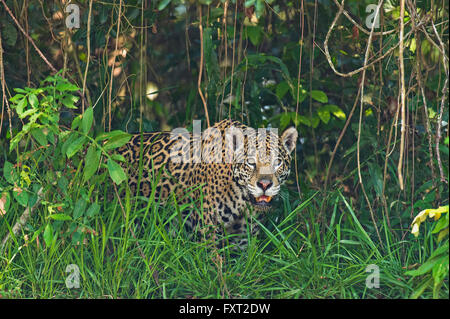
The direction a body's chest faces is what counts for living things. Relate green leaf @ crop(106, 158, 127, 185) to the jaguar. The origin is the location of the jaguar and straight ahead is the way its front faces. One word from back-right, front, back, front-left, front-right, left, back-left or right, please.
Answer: right

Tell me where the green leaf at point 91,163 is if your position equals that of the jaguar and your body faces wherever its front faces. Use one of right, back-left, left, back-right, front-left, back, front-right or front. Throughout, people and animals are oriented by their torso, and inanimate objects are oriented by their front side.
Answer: right

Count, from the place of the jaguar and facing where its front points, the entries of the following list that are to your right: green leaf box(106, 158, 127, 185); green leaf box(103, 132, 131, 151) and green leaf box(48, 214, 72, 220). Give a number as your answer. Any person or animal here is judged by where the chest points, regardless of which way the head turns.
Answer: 3

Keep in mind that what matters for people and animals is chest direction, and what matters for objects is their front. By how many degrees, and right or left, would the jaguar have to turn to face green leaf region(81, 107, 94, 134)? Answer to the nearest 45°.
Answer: approximately 90° to its right

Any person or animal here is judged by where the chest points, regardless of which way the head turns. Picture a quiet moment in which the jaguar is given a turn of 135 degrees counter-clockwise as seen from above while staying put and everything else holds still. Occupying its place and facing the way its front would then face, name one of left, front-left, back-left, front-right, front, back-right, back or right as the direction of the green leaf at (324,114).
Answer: front-right

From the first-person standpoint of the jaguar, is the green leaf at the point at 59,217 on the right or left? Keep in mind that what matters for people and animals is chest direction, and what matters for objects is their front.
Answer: on its right

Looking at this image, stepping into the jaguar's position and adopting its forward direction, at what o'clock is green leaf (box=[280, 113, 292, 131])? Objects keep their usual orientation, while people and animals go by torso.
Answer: The green leaf is roughly at 9 o'clock from the jaguar.

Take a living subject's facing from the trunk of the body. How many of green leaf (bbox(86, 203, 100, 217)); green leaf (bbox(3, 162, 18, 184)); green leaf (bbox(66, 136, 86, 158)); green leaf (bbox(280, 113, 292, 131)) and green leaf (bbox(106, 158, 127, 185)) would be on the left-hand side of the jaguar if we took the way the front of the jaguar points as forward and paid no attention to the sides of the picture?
1

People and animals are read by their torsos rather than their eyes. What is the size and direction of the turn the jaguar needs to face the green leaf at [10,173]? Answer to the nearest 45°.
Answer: approximately 90° to its right

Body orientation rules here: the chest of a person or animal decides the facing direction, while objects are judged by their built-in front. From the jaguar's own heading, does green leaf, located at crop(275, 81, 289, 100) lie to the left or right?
on its left

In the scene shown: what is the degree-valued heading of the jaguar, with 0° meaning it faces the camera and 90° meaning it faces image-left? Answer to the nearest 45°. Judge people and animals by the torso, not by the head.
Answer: approximately 315°

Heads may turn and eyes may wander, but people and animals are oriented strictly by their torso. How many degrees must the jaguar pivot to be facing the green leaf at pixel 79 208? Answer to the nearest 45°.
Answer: approximately 90° to its right

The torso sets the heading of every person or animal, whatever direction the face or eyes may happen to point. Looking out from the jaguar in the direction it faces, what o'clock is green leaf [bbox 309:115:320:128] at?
The green leaf is roughly at 9 o'clock from the jaguar.
